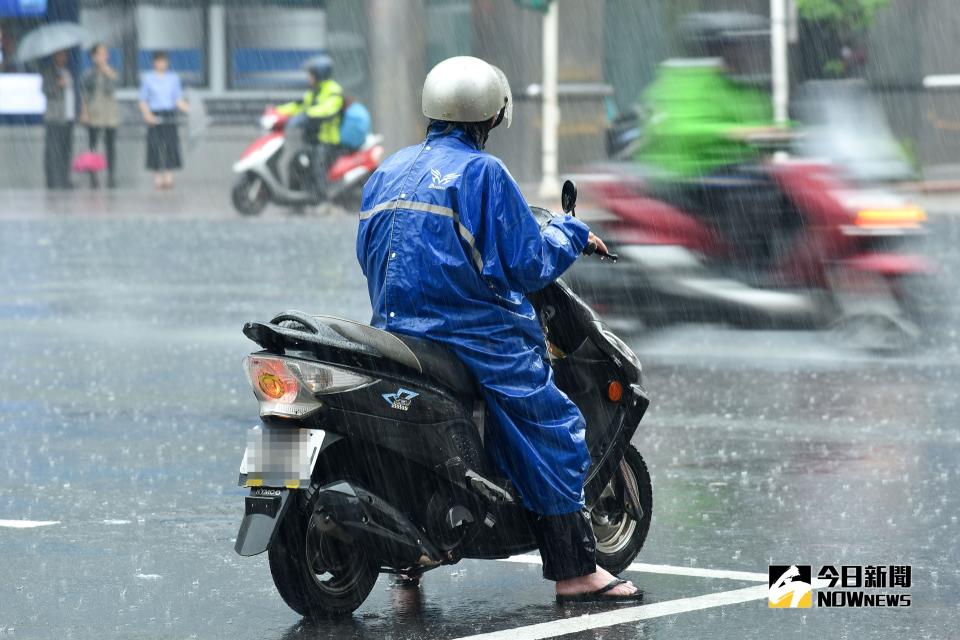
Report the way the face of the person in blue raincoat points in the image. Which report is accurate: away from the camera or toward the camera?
away from the camera

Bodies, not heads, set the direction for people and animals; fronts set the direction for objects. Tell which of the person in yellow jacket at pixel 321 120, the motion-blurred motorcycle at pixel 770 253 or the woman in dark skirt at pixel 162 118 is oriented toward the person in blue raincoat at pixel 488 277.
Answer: the woman in dark skirt

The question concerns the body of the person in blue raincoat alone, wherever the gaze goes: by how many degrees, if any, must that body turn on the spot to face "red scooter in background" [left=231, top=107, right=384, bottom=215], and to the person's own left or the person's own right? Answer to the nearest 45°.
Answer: approximately 45° to the person's own left

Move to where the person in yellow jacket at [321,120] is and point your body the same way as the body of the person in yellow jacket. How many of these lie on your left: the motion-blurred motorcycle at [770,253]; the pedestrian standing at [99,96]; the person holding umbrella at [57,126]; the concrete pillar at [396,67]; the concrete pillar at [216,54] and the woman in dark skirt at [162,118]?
1

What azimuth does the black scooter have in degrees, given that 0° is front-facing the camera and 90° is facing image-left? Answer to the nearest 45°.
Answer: approximately 225°

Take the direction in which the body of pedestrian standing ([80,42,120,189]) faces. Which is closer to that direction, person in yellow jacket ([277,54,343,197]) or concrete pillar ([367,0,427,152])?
the person in yellow jacket

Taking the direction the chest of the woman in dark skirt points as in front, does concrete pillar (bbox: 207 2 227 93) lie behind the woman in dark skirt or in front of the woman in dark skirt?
behind

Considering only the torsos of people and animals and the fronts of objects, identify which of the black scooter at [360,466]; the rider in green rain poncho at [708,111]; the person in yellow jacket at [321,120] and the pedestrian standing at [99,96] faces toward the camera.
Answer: the pedestrian standing

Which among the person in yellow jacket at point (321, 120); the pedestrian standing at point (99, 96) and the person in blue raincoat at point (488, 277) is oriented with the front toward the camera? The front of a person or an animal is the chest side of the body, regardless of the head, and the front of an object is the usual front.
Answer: the pedestrian standing

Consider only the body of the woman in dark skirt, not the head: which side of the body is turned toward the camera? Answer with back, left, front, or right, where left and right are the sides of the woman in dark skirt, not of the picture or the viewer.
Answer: front

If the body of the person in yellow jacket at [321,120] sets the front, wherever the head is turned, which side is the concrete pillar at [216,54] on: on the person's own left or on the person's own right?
on the person's own right

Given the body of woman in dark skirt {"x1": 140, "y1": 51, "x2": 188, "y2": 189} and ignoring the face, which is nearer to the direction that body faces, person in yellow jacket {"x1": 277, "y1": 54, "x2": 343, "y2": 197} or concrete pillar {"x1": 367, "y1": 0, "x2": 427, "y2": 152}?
the person in yellow jacket

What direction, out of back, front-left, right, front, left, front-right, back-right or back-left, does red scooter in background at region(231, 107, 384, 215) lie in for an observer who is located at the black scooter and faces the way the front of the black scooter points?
front-left

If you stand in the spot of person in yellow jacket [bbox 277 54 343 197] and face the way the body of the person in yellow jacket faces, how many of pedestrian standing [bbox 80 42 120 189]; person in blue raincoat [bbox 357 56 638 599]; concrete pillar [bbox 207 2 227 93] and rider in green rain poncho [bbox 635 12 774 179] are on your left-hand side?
2

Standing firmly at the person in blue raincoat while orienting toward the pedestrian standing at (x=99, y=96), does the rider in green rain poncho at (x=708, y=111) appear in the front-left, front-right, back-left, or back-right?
front-right

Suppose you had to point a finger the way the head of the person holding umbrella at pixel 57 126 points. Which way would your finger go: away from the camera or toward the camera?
toward the camera

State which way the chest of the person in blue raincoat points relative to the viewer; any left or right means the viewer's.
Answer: facing away from the viewer and to the right of the viewer
